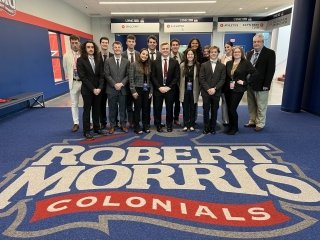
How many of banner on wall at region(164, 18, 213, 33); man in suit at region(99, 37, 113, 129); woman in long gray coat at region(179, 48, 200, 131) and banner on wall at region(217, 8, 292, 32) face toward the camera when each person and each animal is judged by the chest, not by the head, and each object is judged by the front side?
4

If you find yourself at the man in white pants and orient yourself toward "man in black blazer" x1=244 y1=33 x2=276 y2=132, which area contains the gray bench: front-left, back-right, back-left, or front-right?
back-left

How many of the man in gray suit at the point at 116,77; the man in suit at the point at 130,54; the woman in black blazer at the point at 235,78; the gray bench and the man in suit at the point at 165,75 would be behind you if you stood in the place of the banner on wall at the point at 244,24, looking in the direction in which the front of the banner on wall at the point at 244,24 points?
0

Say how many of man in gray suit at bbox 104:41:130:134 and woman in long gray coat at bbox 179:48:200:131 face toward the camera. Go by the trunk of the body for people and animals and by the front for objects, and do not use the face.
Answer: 2

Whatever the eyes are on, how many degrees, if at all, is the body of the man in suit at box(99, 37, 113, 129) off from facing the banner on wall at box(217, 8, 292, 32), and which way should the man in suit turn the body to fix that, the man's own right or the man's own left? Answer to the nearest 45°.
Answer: approximately 135° to the man's own left

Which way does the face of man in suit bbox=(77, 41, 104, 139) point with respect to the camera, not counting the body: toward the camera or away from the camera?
toward the camera

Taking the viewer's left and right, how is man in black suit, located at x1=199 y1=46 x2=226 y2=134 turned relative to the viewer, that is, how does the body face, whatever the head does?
facing the viewer

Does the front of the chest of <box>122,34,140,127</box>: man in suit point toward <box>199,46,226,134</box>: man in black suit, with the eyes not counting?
no

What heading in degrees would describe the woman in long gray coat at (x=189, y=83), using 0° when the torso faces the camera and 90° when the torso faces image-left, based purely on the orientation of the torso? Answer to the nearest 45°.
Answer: approximately 0°

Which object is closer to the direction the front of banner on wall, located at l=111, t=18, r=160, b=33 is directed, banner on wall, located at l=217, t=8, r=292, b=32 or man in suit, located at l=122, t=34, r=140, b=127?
the man in suit

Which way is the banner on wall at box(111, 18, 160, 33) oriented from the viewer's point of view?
toward the camera

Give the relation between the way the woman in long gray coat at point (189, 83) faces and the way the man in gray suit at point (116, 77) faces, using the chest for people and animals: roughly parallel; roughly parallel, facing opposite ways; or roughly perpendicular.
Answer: roughly parallel

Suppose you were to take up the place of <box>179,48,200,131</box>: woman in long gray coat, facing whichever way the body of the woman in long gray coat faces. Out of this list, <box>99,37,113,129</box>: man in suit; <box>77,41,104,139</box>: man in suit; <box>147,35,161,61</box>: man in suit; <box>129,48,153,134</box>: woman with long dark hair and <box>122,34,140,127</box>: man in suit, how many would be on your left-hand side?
0

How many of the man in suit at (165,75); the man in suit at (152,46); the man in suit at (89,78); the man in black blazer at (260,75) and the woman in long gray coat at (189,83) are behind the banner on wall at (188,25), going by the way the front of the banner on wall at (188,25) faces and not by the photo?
0

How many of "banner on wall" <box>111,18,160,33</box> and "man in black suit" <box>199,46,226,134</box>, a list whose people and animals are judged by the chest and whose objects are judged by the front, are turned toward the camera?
2

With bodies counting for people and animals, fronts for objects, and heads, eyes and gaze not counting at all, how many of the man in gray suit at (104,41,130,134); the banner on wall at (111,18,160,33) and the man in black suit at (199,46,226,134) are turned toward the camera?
3

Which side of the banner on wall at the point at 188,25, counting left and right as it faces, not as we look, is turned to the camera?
front

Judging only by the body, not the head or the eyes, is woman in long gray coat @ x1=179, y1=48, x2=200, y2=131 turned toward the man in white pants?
no

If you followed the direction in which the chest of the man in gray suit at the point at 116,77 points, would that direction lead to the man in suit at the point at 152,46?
no

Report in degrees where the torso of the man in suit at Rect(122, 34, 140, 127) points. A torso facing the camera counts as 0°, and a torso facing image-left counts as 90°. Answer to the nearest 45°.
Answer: approximately 0°

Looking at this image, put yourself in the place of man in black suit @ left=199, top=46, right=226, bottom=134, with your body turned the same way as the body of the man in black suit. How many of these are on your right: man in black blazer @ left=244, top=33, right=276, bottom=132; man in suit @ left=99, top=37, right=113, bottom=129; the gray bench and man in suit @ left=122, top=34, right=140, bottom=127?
3

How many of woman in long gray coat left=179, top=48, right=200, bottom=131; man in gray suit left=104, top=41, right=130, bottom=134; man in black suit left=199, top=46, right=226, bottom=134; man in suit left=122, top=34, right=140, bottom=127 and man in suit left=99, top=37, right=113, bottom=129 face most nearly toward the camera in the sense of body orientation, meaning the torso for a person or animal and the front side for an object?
5
